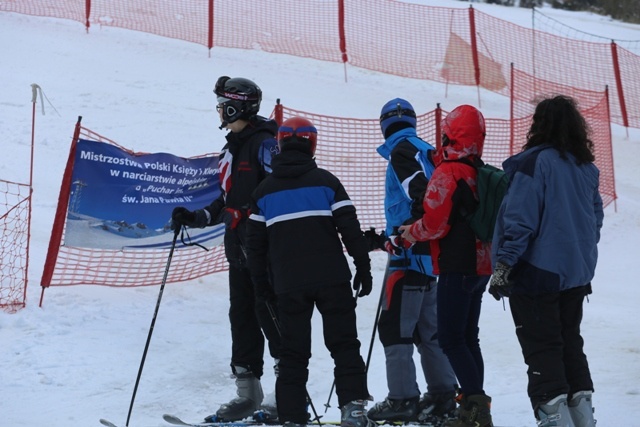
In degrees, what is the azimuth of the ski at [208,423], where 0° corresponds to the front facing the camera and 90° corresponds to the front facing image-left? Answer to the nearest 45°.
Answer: approximately 90°

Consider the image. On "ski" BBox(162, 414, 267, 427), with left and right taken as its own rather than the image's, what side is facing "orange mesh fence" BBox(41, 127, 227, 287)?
right

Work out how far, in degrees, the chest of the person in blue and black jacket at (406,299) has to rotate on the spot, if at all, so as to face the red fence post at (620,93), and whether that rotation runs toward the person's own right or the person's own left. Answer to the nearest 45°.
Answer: approximately 90° to the person's own right

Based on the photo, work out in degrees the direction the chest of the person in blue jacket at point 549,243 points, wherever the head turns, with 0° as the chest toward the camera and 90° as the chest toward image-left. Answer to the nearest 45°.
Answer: approximately 135°

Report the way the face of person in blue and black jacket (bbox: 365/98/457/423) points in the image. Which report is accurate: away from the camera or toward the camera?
away from the camera

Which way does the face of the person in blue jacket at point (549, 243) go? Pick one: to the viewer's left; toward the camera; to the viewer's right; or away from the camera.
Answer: away from the camera

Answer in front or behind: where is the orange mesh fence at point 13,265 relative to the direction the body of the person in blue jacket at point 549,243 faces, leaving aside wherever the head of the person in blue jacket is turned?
in front

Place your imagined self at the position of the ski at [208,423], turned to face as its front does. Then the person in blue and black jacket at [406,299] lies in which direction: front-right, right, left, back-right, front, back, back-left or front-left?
back

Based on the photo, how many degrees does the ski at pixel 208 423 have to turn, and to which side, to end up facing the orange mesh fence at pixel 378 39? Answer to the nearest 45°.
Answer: approximately 90° to its right

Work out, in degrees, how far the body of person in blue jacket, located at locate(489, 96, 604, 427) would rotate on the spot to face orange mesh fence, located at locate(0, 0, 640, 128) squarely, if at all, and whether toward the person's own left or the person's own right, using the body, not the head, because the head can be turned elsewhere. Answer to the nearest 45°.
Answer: approximately 45° to the person's own right

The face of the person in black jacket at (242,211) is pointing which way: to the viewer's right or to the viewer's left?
to the viewer's left
